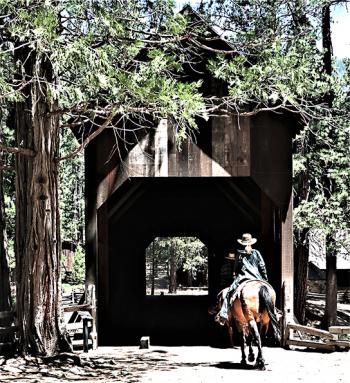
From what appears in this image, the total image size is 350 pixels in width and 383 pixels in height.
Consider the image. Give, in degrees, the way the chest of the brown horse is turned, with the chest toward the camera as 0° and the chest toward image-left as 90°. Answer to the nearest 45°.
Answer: approximately 135°

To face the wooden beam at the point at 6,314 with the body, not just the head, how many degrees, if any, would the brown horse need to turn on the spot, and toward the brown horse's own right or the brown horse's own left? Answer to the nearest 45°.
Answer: approximately 45° to the brown horse's own left

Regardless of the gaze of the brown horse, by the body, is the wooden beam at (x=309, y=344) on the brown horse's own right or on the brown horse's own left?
on the brown horse's own right

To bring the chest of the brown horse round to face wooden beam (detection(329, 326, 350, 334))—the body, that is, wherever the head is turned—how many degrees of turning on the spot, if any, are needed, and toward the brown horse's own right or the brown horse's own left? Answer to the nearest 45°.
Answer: approximately 90° to the brown horse's own right

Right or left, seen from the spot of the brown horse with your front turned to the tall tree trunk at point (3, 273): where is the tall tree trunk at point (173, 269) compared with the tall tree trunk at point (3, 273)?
right

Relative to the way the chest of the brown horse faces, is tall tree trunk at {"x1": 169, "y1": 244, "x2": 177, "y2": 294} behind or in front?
in front
